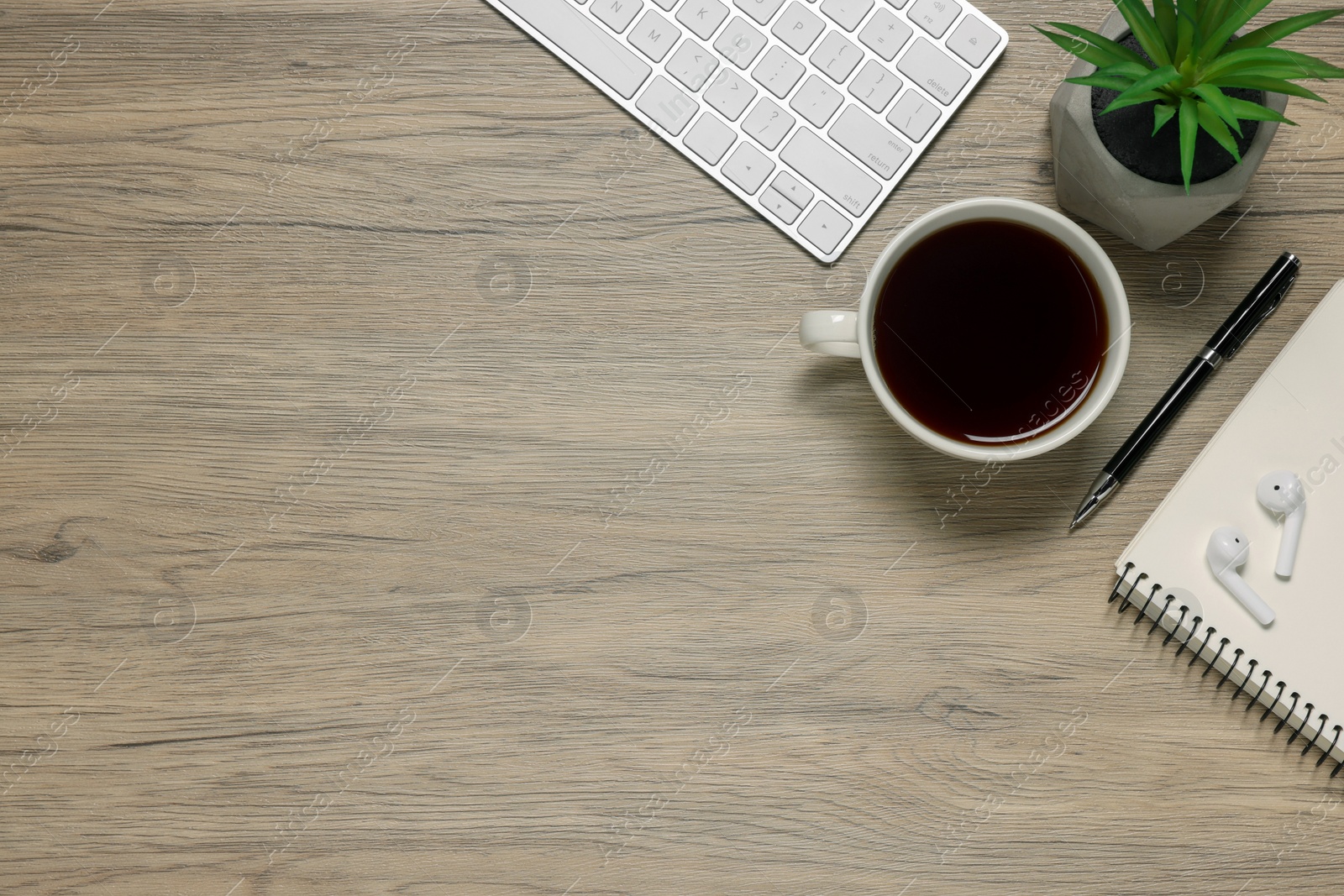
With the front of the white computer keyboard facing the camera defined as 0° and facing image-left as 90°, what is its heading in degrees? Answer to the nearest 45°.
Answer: approximately 45°
